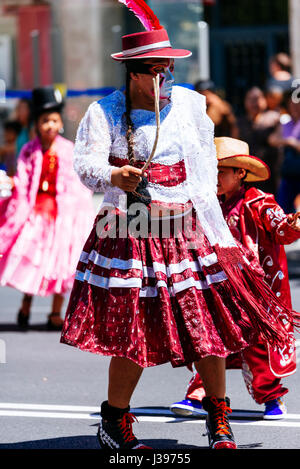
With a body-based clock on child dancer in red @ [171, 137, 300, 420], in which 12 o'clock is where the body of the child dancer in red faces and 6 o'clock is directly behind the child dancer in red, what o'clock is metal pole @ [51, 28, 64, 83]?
The metal pole is roughly at 4 o'clock from the child dancer in red.

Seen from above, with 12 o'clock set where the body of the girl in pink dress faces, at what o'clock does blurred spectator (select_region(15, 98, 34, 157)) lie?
The blurred spectator is roughly at 6 o'clock from the girl in pink dress.

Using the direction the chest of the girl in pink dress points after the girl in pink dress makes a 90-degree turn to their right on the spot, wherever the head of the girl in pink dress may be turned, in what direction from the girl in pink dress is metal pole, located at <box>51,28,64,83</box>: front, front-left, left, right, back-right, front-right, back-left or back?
right

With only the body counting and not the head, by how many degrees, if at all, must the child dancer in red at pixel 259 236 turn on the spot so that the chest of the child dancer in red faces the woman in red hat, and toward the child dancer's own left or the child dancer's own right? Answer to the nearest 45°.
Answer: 0° — they already face them

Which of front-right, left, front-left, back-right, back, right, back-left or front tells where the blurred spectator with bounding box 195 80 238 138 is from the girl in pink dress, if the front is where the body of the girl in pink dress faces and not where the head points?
back-left

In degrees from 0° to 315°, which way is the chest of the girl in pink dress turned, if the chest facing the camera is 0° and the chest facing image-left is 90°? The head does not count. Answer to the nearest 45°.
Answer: approximately 0°

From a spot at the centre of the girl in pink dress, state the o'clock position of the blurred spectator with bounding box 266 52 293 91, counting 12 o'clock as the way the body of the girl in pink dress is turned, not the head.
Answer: The blurred spectator is roughly at 7 o'clock from the girl in pink dress.

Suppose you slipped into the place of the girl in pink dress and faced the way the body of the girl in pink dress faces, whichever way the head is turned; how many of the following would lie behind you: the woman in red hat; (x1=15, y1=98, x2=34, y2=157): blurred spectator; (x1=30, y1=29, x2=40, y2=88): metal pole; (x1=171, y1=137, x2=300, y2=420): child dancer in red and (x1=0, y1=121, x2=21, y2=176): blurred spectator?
3
